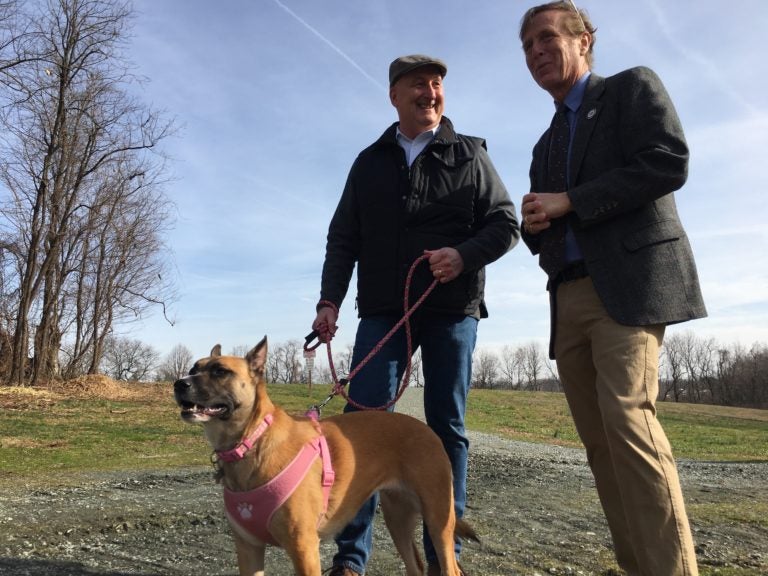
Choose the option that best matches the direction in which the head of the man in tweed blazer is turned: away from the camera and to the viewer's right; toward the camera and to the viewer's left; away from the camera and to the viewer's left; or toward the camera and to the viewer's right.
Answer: toward the camera and to the viewer's left

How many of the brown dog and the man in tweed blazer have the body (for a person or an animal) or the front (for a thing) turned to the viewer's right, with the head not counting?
0

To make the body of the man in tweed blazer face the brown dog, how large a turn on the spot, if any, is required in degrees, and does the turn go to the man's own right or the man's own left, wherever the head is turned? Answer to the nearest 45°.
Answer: approximately 45° to the man's own right

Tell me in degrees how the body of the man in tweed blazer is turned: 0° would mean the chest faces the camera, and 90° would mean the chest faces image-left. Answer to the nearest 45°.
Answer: approximately 45°

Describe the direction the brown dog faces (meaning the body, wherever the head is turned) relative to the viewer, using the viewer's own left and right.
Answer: facing the viewer and to the left of the viewer
